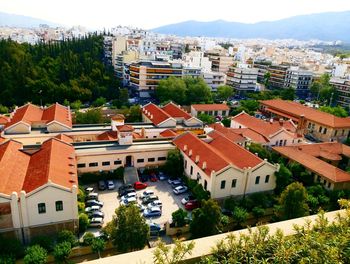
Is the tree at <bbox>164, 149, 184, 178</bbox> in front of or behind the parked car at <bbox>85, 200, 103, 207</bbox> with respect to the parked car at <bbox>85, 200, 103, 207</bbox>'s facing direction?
in front

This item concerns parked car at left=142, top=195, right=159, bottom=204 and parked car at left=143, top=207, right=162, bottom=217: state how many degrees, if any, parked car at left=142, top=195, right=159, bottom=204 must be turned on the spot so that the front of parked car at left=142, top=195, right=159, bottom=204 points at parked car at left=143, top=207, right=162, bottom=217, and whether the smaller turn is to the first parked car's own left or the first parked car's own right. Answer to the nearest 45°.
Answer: approximately 90° to the first parked car's own left

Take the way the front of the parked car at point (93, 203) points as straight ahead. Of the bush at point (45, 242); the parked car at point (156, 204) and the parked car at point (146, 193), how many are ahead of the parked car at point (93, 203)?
2

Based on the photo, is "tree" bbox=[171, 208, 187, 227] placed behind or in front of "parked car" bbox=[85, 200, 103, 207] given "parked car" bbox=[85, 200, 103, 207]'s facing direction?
in front

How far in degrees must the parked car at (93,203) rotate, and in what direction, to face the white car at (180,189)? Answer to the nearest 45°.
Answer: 0° — it already faces it

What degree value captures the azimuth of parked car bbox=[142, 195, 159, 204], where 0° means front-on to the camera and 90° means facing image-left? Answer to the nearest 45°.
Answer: approximately 270°

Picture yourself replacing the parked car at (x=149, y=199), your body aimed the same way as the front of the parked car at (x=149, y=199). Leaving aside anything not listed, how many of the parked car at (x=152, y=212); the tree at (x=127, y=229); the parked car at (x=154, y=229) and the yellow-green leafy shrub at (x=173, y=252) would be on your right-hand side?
4

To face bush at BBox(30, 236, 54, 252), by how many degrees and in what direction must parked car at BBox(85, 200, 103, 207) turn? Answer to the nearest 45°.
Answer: approximately 135° to its right
